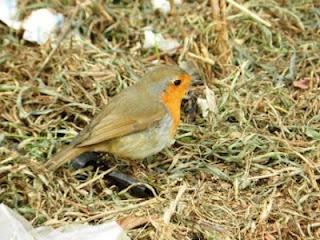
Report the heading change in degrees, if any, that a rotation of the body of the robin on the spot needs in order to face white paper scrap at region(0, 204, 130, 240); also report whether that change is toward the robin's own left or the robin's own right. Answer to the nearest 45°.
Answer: approximately 135° to the robin's own right

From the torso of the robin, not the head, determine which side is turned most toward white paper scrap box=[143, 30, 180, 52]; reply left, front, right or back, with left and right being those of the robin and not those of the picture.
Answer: left

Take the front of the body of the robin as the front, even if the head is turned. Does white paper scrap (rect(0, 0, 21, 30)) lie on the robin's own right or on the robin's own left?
on the robin's own left

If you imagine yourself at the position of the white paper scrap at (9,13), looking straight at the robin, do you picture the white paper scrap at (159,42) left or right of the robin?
left

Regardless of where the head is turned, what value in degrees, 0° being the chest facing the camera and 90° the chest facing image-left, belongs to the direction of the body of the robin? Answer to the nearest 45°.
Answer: approximately 270°

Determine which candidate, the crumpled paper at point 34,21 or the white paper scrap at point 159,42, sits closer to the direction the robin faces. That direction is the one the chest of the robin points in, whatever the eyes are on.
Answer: the white paper scrap
